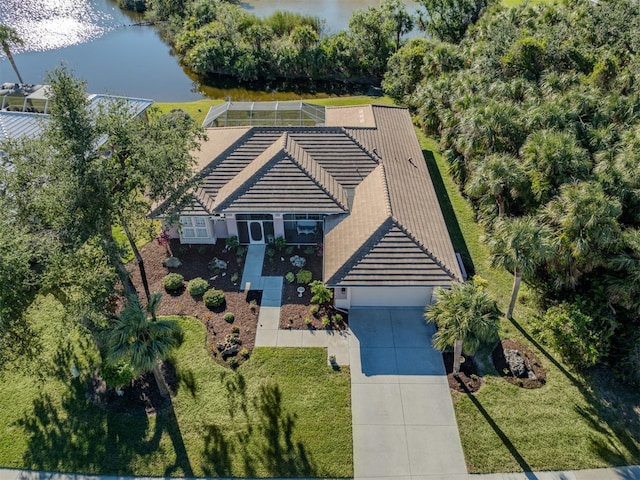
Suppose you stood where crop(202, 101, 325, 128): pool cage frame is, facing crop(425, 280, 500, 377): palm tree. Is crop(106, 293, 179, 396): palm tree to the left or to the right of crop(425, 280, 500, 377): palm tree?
right

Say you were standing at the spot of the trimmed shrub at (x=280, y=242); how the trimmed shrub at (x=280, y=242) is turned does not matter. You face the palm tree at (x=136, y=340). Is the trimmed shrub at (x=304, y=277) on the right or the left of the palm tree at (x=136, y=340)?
left

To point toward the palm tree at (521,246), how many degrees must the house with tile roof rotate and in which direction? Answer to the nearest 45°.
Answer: approximately 45° to its left

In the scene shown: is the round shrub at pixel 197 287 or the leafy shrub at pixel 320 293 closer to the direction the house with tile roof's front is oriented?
the leafy shrub

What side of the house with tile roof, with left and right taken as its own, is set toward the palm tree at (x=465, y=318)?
front

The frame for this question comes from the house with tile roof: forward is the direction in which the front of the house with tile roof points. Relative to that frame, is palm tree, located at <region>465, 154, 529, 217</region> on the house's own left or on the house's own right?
on the house's own left

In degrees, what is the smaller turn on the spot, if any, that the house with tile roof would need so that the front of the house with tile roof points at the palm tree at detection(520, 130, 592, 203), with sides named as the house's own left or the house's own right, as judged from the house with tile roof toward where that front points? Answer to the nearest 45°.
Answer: approximately 90° to the house's own left

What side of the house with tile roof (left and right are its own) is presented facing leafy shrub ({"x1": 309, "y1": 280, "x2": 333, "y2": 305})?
front

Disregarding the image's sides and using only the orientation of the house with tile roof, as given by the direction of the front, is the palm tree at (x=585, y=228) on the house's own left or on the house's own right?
on the house's own left

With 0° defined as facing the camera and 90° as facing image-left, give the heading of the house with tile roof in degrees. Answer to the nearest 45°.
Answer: approximately 0°

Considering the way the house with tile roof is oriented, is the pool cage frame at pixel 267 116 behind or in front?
behind
